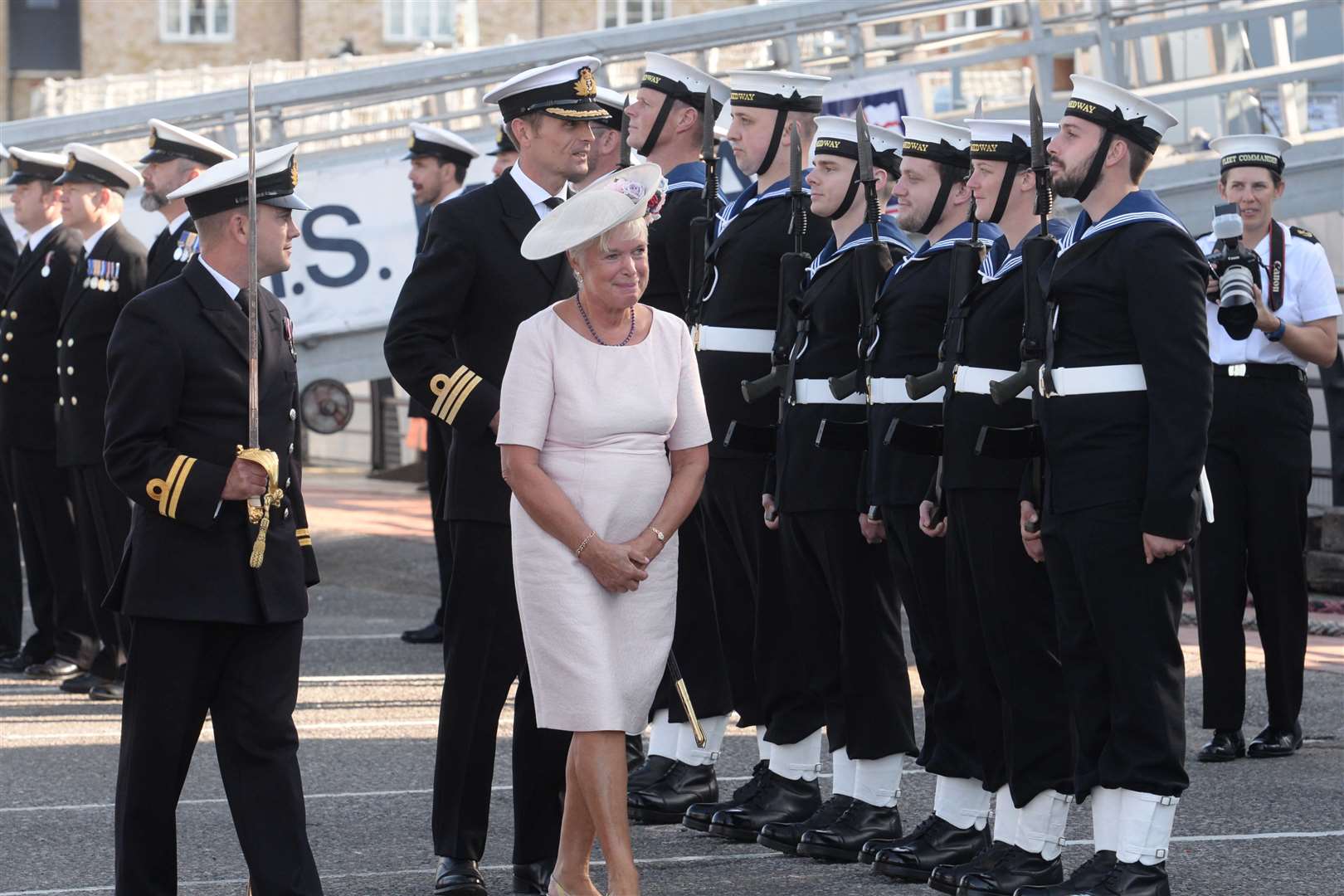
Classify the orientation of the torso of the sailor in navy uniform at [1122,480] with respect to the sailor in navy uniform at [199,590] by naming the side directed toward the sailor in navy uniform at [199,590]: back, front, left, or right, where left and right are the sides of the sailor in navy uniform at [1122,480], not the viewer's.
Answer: front

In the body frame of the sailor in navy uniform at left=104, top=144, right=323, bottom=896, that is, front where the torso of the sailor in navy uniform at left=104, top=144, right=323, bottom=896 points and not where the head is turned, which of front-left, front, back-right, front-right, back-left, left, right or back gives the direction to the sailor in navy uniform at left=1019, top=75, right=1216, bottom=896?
front

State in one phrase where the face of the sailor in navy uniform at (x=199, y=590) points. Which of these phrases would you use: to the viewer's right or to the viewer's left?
to the viewer's right

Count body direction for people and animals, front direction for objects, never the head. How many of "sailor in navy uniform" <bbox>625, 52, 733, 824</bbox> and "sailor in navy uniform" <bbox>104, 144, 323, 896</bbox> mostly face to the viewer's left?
1

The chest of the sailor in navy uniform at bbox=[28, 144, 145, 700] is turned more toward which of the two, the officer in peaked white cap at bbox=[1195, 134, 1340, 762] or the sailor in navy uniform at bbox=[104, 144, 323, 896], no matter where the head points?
the sailor in navy uniform

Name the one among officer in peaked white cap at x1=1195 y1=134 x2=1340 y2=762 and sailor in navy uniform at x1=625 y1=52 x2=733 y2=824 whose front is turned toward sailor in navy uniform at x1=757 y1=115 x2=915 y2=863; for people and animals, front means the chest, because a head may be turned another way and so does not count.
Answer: the officer in peaked white cap

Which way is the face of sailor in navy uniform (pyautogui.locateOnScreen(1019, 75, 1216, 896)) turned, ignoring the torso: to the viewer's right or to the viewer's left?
to the viewer's left

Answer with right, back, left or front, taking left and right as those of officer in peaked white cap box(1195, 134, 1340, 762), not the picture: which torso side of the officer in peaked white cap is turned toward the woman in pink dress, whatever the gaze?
front

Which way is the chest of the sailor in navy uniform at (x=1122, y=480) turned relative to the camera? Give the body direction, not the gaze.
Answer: to the viewer's left

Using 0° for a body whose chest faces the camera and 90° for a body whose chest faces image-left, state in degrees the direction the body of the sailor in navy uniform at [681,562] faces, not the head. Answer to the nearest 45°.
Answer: approximately 90°

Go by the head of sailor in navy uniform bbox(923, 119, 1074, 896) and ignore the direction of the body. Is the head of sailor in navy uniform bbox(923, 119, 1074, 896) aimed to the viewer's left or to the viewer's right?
to the viewer's left

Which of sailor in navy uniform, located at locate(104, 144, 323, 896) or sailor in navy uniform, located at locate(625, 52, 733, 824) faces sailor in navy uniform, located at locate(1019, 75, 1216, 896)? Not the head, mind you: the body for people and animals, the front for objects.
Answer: sailor in navy uniform, located at locate(104, 144, 323, 896)
